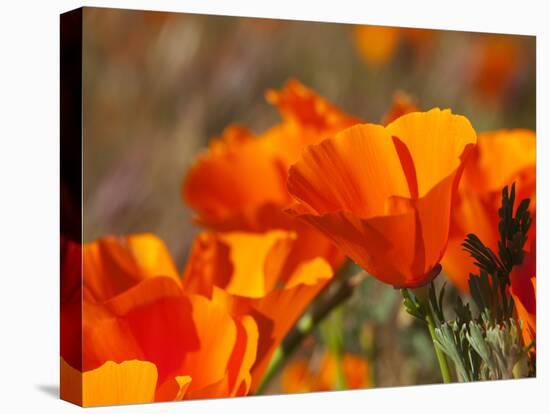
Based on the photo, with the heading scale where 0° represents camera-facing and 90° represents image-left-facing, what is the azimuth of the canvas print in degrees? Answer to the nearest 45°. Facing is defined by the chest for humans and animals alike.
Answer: approximately 315°
